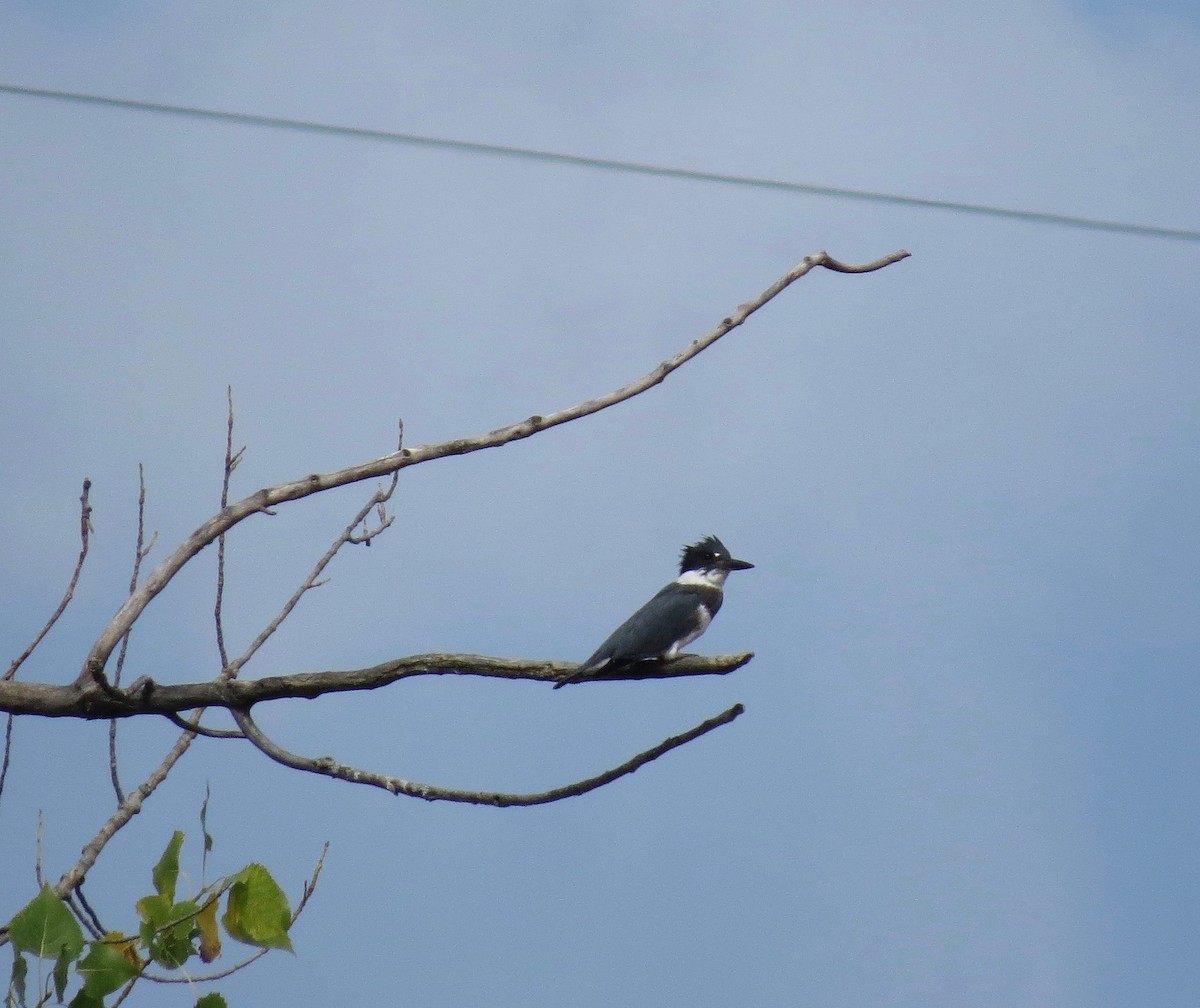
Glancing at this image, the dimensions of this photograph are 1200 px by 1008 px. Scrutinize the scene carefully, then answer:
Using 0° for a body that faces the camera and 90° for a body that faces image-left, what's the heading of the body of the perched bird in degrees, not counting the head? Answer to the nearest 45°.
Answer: approximately 270°
